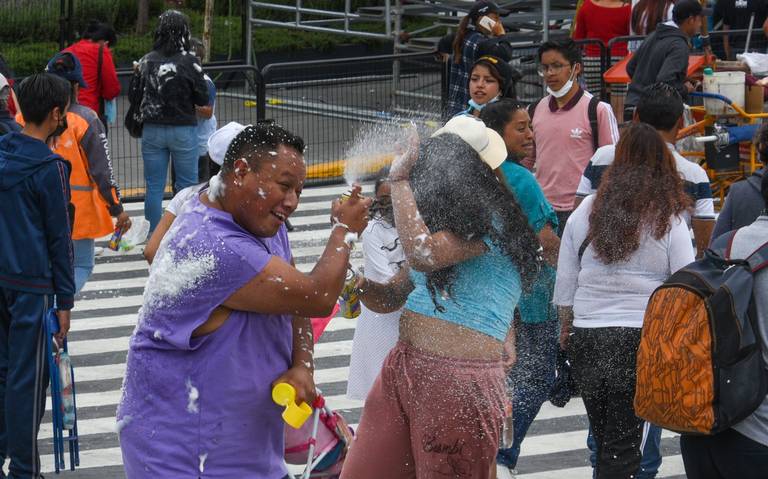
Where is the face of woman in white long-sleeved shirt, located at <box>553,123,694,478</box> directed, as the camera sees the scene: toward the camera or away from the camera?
away from the camera

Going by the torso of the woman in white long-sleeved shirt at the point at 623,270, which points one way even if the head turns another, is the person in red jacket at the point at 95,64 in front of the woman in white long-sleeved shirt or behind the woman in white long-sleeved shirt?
in front

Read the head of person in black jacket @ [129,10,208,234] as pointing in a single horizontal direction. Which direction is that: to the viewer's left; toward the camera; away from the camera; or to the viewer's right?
away from the camera

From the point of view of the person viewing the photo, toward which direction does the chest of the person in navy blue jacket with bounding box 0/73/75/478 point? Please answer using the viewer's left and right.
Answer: facing away from the viewer and to the right of the viewer

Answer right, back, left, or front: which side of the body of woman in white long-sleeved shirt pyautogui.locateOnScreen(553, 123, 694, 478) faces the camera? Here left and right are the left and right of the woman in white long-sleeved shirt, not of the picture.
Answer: back

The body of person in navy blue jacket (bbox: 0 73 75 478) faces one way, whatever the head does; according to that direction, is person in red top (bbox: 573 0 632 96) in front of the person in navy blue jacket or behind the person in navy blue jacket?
in front

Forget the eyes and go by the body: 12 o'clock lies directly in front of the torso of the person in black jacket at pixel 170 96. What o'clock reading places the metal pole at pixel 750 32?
The metal pole is roughly at 2 o'clock from the person in black jacket.

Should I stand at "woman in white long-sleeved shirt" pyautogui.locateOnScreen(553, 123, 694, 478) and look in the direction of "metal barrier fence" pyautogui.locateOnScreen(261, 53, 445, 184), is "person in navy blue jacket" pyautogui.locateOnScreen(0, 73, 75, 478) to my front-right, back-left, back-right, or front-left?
front-left

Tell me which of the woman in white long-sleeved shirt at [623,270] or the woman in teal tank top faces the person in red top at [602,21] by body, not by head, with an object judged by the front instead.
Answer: the woman in white long-sleeved shirt

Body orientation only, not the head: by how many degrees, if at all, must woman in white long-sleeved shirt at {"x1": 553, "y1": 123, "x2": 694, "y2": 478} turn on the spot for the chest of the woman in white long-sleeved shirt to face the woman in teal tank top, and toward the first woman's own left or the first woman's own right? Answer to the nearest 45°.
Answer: approximately 135° to the first woman's own left

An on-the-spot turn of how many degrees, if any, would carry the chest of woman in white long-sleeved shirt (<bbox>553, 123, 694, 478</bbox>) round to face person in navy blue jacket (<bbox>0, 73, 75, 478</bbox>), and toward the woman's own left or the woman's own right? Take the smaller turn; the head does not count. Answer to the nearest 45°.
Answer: approximately 90° to the woman's own left

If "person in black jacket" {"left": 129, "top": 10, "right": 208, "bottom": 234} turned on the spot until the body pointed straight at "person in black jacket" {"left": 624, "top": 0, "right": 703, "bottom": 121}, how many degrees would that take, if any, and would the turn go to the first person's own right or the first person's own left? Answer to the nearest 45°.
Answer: approximately 90° to the first person's own right

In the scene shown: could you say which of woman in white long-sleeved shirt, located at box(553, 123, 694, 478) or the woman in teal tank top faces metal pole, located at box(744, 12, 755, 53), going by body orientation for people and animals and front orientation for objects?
the woman in white long-sleeved shirt

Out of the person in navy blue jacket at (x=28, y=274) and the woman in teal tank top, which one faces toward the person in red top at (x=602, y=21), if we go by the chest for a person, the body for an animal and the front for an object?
the person in navy blue jacket

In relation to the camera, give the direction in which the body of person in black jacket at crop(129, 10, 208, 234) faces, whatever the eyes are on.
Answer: away from the camera
